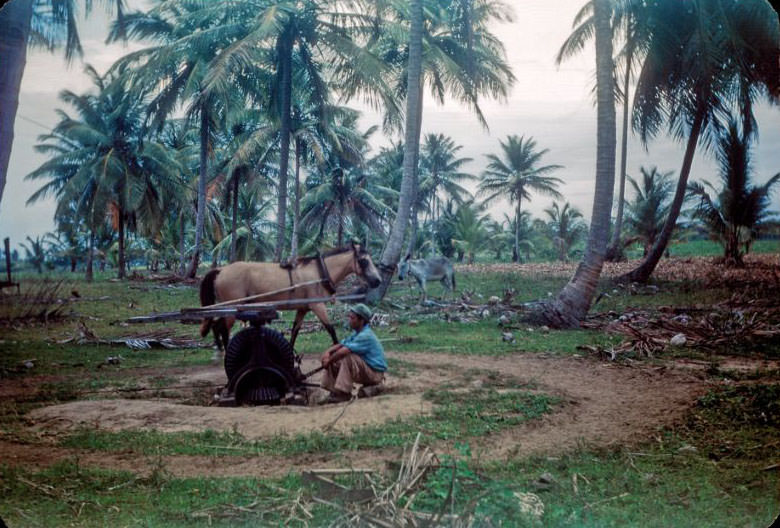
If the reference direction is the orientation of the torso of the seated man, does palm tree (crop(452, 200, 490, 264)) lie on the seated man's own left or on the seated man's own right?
on the seated man's own right

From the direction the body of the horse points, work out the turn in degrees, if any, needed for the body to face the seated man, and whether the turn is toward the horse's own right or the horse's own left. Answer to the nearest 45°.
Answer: approximately 45° to the horse's own right

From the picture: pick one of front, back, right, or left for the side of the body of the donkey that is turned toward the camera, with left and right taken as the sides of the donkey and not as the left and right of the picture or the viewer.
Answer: left

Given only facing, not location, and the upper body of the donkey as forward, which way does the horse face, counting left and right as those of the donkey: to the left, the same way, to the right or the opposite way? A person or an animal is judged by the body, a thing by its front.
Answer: the opposite way

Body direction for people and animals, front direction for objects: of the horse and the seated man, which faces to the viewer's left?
the seated man

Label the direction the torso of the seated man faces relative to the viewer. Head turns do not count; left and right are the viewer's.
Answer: facing to the left of the viewer

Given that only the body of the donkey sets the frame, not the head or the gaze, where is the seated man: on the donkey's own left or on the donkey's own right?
on the donkey's own left

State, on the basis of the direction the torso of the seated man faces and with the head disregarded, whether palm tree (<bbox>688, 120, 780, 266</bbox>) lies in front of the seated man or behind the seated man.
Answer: behind

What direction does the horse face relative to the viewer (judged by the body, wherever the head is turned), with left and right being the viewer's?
facing to the right of the viewer

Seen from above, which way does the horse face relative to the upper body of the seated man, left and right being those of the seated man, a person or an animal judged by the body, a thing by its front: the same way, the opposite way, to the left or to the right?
the opposite way
